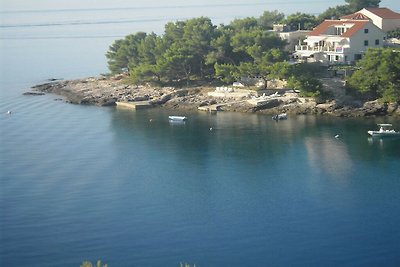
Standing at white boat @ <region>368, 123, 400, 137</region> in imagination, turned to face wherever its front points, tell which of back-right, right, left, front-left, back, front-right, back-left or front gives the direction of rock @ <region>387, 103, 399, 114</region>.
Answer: right

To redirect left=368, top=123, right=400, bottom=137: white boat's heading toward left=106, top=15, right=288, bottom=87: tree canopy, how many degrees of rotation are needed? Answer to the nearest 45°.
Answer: approximately 45° to its right

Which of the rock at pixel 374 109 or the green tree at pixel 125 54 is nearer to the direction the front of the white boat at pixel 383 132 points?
the green tree

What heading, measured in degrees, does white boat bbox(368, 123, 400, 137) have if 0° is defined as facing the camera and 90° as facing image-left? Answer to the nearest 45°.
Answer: approximately 90°

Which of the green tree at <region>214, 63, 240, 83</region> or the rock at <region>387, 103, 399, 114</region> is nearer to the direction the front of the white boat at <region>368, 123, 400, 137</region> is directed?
the green tree

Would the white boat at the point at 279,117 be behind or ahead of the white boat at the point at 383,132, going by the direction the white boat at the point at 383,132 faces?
ahead

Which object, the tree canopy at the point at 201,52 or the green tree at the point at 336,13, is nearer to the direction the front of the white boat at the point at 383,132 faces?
the tree canopy

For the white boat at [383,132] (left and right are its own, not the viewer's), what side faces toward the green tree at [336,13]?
right

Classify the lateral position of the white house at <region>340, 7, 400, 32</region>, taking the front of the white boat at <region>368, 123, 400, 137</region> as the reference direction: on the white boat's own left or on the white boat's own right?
on the white boat's own right

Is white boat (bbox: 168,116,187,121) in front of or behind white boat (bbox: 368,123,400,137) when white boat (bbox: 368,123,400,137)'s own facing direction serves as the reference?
in front

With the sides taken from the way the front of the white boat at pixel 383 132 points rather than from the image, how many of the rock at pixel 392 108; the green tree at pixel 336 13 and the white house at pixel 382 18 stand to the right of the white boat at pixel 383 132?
3

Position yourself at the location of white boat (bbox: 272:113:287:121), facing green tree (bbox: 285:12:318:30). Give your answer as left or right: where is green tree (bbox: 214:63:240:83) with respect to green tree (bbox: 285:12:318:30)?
left

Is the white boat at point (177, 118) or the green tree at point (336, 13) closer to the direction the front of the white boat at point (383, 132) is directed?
the white boat
